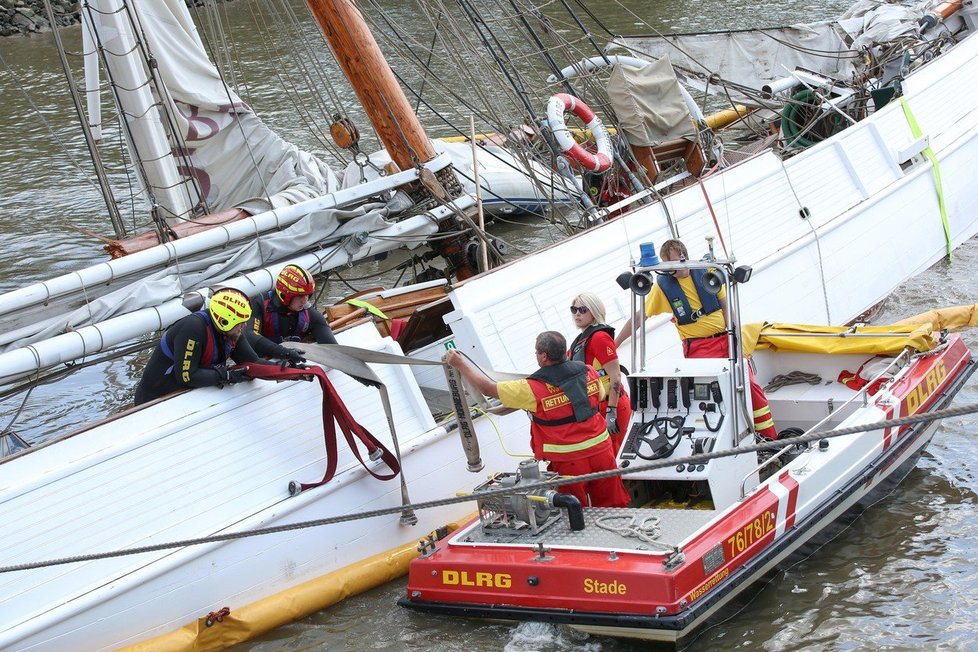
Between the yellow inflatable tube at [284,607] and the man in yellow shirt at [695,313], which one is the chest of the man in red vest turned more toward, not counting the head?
the yellow inflatable tube

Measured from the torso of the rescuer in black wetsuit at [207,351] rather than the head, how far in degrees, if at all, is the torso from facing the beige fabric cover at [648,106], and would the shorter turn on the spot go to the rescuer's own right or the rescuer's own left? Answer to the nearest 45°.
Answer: approximately 45° to the rescuer's own left

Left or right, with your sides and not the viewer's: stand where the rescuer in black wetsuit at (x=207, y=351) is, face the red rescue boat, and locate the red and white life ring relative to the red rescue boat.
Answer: left

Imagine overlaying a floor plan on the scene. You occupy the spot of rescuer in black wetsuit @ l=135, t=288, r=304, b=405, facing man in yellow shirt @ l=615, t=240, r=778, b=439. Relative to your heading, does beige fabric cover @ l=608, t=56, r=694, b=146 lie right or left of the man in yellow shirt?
left

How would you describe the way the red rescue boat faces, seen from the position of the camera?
facing away from the viewer and to the right of the viewer

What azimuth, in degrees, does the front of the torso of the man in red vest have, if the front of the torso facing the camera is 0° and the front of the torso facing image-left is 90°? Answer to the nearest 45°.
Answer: approximately 135°

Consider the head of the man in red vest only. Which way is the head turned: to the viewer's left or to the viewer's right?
to the viewer's left

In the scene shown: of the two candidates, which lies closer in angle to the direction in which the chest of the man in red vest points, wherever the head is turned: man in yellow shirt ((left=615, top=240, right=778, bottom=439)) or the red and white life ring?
the red and white life ring

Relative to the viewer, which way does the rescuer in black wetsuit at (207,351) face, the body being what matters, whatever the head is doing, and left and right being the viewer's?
facing to the right of the viewer
